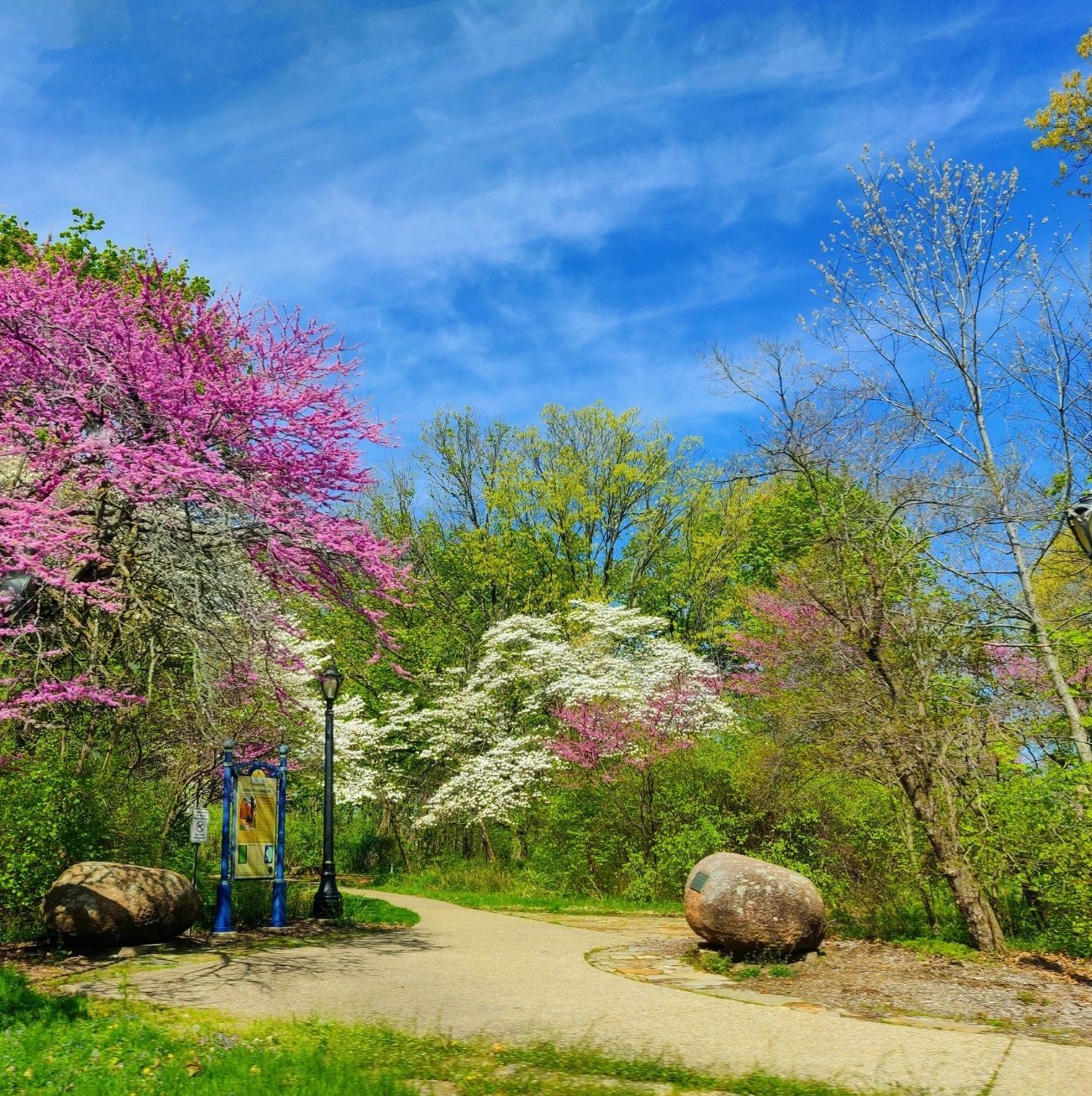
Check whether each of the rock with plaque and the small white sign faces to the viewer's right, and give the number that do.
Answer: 0

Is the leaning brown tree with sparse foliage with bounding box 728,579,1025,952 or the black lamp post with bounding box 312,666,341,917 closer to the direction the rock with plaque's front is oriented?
the black lamp post

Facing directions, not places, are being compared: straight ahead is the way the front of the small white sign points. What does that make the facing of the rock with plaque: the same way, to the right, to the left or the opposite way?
to the right

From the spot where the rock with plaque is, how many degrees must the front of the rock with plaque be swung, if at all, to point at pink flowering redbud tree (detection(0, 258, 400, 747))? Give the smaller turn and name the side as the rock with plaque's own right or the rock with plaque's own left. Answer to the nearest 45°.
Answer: approximately 45° to the rock with plaque's own right

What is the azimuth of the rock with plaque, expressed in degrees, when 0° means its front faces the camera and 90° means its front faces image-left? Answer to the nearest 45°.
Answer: approximately 45°

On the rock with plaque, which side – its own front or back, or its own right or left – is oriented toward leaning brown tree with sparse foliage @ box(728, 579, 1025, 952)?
back

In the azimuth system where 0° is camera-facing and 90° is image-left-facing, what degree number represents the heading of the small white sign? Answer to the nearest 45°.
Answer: approximately 0°

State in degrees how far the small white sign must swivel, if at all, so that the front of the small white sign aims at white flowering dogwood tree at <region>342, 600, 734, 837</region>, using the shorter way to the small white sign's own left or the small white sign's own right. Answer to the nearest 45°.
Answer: approximately 135° to the small white sign's own left

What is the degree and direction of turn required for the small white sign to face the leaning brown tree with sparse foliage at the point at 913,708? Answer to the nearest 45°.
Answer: approximately 45° to its left

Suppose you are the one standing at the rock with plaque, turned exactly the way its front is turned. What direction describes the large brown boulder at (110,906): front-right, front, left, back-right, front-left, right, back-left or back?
front-right
